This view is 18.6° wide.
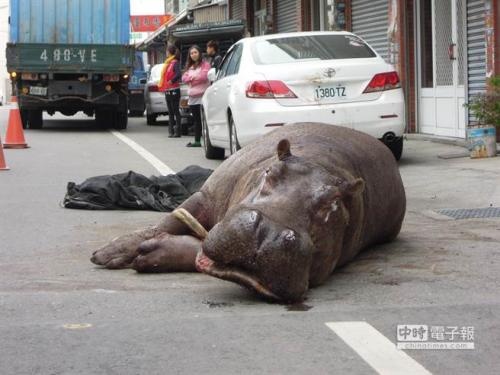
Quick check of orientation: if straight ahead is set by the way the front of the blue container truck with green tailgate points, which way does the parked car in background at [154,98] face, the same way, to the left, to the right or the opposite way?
the same way

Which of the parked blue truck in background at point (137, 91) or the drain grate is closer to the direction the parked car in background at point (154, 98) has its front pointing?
the parked blue truck in background

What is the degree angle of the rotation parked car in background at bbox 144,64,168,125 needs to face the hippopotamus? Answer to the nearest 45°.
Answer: approximately 180°

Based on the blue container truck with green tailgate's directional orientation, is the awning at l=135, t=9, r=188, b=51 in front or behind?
in front

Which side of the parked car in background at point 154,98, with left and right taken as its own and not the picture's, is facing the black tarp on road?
back

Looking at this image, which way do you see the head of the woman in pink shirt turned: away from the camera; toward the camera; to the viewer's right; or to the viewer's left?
toward the camera

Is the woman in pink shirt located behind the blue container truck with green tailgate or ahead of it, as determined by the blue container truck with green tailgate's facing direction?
behind

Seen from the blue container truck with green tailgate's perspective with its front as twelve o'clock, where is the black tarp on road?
The black tarp on road is roughly at 6 o'clock from the blue container truck with green tailgate.

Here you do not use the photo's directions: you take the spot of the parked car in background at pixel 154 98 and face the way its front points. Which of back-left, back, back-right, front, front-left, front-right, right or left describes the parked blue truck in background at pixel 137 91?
front

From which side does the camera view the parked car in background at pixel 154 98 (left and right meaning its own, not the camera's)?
back

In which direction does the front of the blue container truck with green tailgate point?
away from the camera
